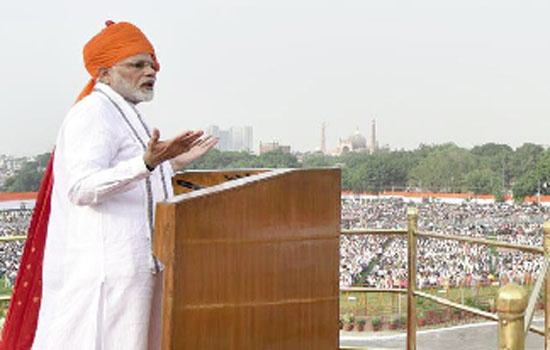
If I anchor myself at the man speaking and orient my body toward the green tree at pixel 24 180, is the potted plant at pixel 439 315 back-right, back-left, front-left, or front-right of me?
front-right

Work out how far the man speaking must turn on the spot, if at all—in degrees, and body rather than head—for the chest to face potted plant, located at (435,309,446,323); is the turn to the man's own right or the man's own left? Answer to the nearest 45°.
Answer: approximately 45° to the man's own left

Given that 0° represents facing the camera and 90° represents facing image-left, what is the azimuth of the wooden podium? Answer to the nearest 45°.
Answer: approximately 270°

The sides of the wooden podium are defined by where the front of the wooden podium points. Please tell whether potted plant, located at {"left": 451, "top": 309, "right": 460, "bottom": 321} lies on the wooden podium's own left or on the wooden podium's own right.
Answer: on the wooden podium's own left

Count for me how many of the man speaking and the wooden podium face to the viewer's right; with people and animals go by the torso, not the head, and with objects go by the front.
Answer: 2

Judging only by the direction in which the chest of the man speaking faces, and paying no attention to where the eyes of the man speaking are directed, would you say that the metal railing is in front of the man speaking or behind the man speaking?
in front

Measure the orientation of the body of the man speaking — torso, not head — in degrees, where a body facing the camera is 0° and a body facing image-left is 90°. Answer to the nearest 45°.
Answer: approximately 270°

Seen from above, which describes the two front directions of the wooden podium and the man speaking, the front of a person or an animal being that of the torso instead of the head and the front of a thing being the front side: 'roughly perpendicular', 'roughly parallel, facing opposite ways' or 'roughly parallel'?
roughly parallel

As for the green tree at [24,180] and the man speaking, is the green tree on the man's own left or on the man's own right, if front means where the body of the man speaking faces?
on the man's own left
